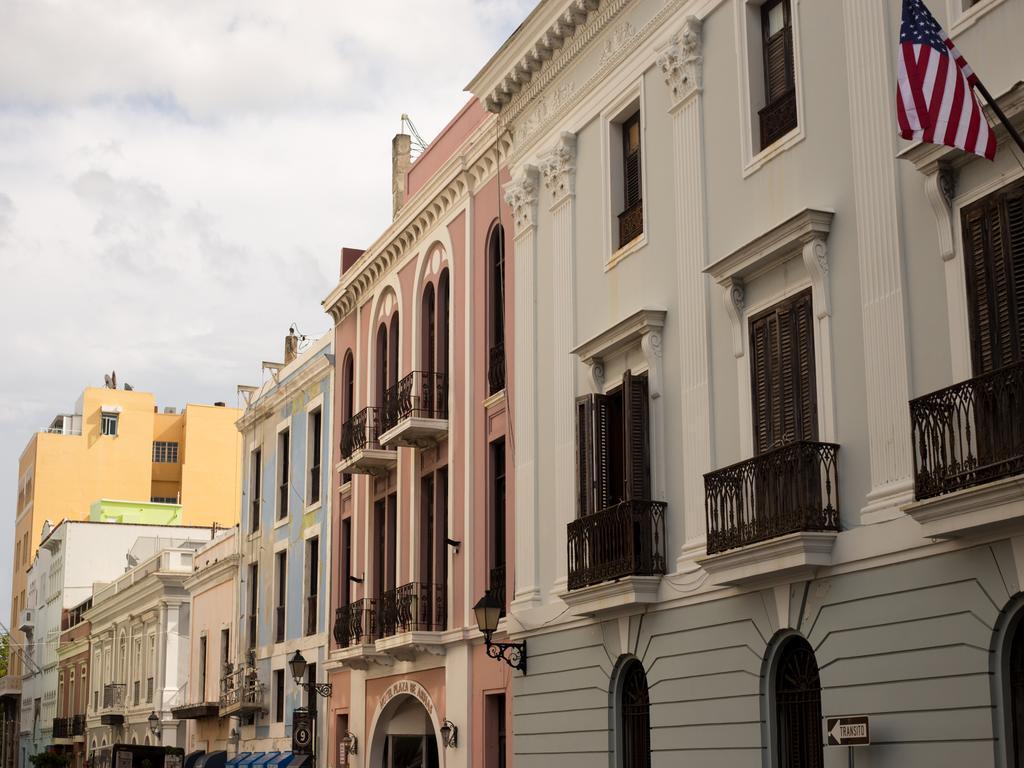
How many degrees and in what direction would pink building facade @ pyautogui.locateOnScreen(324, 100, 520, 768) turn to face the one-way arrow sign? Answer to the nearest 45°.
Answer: approximately 45° to its left

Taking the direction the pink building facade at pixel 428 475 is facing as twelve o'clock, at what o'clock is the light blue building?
The light blue building is roughly at 4 o'clock from the pink building facade.

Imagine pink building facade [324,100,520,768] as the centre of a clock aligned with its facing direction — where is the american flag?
The american flag is roughly at 10 o'clock from the pink building facade.

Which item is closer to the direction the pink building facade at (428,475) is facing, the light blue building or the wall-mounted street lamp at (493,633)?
the wall-mounted street lamp

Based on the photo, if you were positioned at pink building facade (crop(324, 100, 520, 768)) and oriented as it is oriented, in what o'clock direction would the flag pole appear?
The flag pole is roughly at 10 o'clock from the pink building facade.

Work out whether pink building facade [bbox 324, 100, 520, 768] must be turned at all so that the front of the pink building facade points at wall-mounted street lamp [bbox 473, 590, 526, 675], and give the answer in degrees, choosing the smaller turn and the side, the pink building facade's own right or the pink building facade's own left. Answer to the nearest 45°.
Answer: approximately 45° to the pink building facade's own left

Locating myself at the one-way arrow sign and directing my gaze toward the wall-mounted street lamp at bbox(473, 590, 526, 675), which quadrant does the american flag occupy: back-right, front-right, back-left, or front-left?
back-left

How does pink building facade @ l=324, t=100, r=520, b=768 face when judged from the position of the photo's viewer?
facing the viewer and to the left of the viewer
